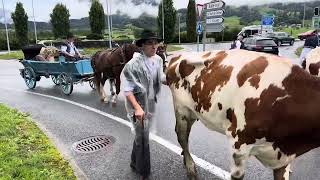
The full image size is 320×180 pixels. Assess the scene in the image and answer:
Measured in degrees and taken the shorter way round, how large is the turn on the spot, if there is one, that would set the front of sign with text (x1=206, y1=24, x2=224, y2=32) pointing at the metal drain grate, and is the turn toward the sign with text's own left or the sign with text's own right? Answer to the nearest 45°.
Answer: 0° — it already faces it

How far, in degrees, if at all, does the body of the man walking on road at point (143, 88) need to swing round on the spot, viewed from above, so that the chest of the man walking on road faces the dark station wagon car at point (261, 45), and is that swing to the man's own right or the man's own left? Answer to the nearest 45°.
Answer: approximately 135° to the man's own left

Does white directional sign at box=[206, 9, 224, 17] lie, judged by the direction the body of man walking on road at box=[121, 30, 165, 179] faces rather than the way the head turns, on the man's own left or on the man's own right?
on the man's own left

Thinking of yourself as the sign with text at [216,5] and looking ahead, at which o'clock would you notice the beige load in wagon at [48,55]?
The beige load in wagon is roughly at 2 o'clock from the sign with text.

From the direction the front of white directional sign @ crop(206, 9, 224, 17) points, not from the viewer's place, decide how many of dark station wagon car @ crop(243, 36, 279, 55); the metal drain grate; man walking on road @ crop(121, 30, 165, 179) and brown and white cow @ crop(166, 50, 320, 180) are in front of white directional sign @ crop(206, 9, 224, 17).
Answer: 3

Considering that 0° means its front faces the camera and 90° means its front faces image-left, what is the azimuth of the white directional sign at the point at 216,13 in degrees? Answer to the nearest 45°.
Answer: approximately 0°

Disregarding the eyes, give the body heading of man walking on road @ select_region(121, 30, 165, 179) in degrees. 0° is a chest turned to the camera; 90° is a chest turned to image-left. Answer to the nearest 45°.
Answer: approximately 315°

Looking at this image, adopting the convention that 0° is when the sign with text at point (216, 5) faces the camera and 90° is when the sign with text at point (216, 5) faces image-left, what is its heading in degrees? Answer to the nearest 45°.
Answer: approximately 0°

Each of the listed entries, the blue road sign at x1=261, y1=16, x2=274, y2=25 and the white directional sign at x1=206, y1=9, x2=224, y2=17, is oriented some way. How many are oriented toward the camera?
2
